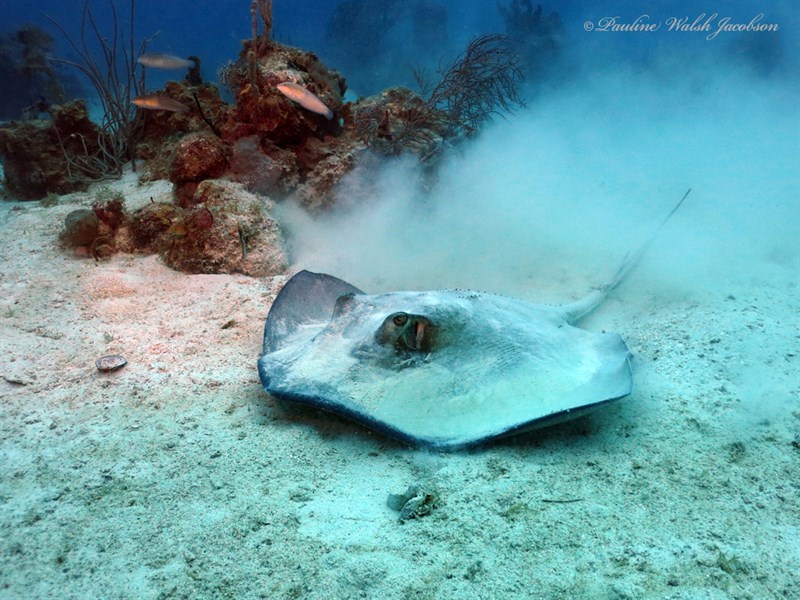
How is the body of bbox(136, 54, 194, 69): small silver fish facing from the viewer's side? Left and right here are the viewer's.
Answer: facing to the left of the viewer

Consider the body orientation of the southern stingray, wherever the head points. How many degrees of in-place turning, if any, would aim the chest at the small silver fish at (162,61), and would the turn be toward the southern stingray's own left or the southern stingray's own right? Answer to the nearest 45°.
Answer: approximately 90° to the southern stingray's own right

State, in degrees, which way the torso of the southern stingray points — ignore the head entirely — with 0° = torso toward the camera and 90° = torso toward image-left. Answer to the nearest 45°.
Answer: approximately 45°

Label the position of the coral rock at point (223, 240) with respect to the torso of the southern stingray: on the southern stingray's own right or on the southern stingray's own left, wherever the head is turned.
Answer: on the southern stingray's own right

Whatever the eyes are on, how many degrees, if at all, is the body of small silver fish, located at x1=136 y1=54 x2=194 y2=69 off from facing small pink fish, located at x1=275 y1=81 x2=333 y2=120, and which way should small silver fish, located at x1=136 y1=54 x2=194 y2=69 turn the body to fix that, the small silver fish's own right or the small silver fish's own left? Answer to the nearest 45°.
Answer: approximately 135° to the small silver fish's own left

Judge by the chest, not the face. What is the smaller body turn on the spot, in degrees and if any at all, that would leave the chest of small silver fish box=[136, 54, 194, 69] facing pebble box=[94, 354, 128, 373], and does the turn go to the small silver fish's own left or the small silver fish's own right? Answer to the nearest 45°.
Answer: approximately 90° to the small silver fish's own left

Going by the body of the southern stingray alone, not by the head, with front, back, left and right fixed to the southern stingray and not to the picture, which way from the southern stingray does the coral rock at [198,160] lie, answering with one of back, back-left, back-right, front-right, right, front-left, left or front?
right
